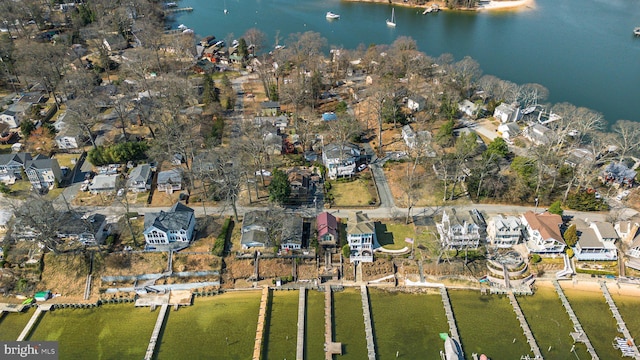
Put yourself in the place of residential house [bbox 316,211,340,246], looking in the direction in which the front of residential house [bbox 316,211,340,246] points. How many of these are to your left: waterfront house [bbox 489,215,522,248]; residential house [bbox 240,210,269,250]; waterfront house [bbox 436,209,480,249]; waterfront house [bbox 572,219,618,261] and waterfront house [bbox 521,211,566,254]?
4

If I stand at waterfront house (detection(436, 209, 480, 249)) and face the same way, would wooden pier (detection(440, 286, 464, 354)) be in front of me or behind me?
in front

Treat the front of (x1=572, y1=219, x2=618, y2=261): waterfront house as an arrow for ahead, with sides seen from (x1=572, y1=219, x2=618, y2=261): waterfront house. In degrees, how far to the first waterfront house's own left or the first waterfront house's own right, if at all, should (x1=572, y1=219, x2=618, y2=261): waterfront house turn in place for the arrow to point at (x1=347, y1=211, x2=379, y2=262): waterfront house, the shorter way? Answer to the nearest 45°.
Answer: approximately 45° to the first waterfront house's own right

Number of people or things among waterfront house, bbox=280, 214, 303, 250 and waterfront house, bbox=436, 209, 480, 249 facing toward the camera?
2

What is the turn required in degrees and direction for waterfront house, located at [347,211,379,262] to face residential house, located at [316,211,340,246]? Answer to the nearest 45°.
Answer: approximately 90° to its right

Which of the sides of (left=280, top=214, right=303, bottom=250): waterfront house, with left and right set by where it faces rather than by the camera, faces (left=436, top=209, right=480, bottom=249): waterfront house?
left

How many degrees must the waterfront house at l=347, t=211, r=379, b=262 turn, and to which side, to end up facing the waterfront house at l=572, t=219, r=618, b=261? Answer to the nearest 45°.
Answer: approximately 90° to its left
